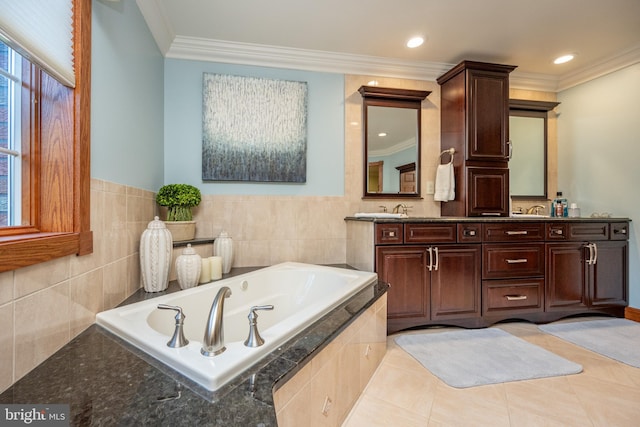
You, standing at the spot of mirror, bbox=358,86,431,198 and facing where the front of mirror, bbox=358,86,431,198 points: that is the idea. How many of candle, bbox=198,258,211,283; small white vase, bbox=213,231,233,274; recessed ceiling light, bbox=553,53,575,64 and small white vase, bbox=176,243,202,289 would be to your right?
3

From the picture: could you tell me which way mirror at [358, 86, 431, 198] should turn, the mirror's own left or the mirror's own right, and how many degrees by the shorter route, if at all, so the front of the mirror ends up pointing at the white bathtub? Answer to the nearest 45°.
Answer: approximately 90° to the mirror's own right

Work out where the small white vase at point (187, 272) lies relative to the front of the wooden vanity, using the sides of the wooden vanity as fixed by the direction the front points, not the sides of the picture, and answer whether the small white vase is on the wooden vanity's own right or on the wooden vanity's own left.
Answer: on the wooden vanity's own right

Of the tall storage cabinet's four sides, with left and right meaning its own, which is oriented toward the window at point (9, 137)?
right

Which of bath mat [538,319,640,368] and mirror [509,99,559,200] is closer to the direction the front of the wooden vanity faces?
the bath mat

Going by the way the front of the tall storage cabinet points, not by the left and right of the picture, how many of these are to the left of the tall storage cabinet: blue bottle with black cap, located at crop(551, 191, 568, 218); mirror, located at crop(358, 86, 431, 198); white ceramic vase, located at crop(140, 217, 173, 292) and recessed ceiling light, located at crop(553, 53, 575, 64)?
2

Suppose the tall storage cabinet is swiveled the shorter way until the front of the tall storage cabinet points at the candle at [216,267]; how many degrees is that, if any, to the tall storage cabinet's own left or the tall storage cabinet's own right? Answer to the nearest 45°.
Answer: approximately 90° to the tall storage cabinet's own right

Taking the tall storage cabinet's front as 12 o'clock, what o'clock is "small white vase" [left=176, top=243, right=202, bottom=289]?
The small white vase is roughly at 3 o'clock from the tall storage cabinet.

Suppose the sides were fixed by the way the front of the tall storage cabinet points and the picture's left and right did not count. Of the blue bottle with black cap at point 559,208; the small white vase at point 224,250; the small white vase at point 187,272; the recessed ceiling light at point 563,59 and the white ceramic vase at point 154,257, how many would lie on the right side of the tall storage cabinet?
3

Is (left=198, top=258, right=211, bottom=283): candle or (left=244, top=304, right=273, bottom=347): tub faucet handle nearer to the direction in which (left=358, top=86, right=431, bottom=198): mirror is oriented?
the tub faucet handle

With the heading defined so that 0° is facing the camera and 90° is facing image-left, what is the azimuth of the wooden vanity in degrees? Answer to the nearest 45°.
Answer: approximately 315°

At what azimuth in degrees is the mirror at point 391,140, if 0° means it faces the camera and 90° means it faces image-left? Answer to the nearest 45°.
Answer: approximately 315°
